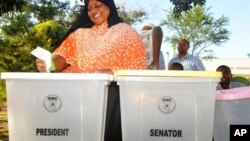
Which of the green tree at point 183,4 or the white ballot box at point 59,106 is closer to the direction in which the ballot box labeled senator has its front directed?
the white ballot box

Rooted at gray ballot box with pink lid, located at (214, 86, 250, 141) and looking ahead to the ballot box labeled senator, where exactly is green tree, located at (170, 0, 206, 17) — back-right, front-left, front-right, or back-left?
back-right

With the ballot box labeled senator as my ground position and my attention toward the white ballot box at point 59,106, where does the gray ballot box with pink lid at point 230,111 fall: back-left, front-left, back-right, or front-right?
back-right

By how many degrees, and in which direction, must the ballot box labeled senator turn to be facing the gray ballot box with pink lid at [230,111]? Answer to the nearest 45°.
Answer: approximately 135° to its left

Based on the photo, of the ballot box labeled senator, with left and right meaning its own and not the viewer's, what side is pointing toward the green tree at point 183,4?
back

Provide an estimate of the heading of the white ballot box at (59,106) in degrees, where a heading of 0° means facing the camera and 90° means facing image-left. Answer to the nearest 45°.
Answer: approximately 0°

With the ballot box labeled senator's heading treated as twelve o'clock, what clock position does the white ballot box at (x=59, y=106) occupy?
The white ballot box is roughly at 3 o'clock from the ballot box labeled senator.

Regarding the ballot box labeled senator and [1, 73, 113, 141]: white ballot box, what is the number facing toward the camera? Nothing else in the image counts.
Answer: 2

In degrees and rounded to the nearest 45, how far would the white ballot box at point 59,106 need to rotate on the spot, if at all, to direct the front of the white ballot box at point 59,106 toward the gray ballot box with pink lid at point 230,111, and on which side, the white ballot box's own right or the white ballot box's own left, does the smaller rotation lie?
approximately 90° to the white ballot box's own left
